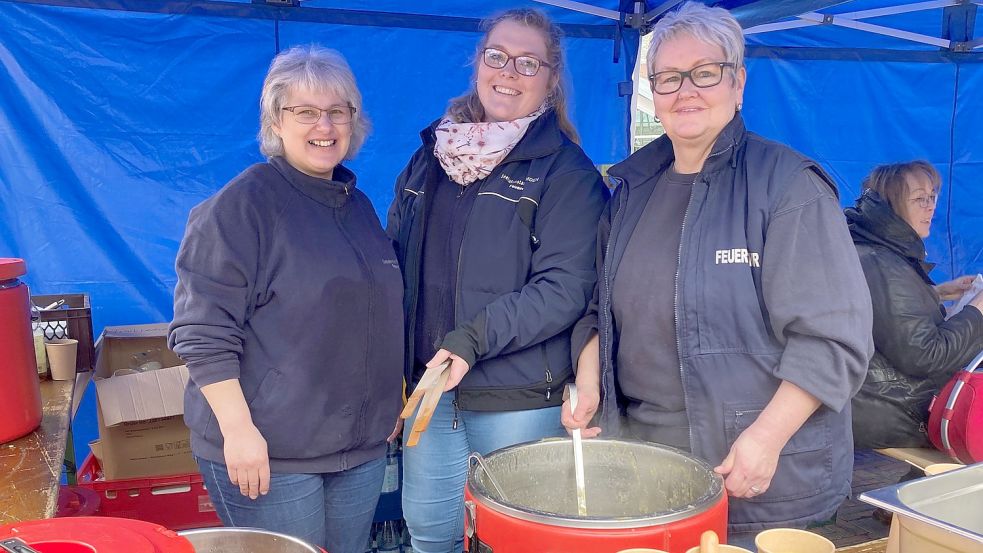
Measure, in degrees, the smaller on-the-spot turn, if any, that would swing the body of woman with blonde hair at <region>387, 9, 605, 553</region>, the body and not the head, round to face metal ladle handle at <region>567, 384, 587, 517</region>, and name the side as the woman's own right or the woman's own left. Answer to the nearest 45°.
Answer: approximately 45° to the woman's own left

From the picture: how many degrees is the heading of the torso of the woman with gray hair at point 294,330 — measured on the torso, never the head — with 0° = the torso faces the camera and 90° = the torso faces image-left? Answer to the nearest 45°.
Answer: approximately 315°

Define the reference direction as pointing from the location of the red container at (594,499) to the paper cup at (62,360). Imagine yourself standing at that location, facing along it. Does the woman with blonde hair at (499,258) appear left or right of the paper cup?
right

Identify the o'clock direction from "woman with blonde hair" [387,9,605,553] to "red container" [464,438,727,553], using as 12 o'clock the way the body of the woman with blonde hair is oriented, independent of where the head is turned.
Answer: The red container is roughly at 10 o'clock from the woman with blonde hair.

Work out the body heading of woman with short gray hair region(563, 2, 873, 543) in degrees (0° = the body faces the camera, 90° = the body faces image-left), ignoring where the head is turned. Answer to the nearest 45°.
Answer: approximately 45°
